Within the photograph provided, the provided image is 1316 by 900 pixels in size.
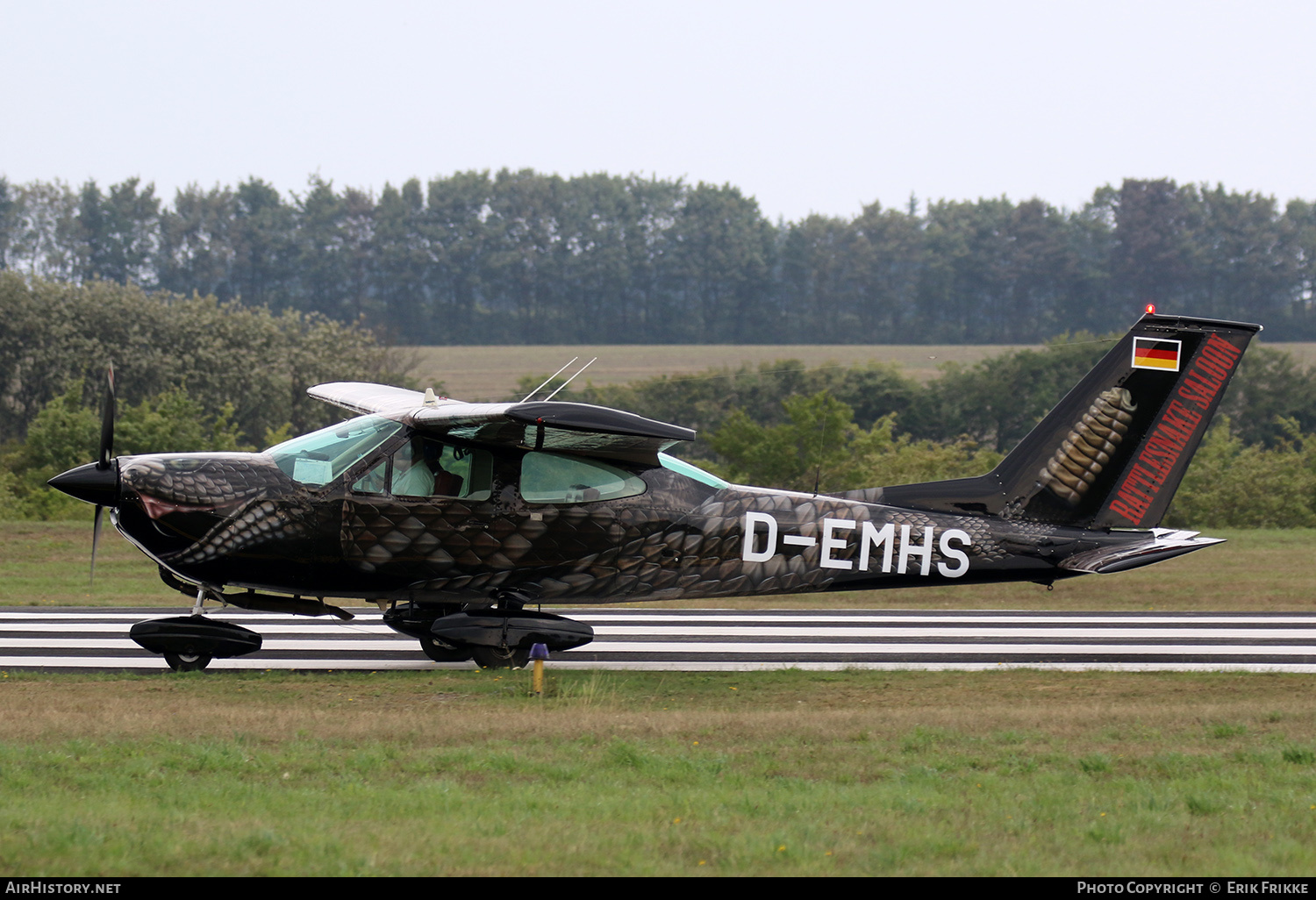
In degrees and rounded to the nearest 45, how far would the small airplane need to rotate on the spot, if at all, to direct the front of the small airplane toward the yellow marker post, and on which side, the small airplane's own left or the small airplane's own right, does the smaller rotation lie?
approximately 90° to the small airplane's own left

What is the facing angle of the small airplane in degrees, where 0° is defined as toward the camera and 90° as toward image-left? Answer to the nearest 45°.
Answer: approximately 90°

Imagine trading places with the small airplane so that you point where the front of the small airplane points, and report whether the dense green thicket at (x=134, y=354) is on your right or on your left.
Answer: on your right
